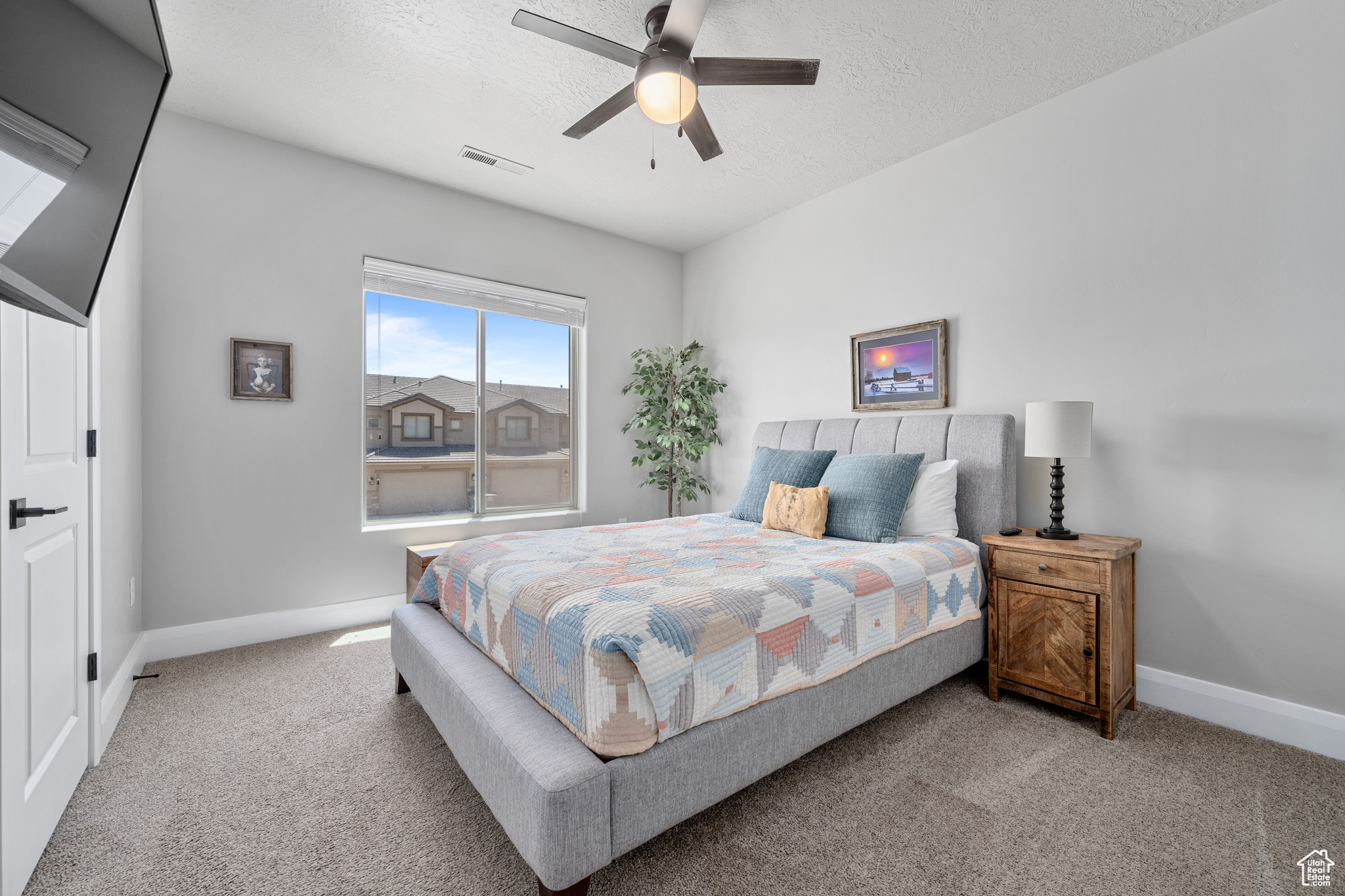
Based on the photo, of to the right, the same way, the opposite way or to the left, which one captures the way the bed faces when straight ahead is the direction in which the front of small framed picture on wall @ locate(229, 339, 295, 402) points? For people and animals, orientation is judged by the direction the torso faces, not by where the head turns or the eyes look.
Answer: to the right

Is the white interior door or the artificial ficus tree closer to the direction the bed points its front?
the white interior door

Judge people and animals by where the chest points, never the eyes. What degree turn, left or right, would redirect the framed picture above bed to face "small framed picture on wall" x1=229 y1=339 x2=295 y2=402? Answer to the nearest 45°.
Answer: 0° — it already faces it

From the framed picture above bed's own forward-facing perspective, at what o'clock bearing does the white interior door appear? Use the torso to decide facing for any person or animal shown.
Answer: The white interior door is roughly at 12 o'clock from the framed picture above bed.

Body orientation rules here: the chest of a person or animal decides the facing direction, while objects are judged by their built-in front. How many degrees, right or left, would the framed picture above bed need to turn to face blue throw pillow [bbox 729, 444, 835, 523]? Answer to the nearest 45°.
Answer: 0° — it already faces it

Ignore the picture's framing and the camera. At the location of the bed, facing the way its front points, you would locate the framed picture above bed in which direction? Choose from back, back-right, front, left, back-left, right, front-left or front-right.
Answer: back

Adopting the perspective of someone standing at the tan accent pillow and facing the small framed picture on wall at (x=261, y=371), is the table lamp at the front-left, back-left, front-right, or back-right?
back-left

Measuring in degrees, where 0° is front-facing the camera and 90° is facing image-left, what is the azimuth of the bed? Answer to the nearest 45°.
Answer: approximately 45°

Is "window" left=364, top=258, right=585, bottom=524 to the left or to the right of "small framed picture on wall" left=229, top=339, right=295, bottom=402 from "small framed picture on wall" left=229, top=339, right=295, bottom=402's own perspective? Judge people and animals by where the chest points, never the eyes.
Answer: on its left

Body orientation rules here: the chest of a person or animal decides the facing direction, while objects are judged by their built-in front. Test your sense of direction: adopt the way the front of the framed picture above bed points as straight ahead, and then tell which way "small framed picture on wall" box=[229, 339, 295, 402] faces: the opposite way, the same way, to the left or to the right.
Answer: to the left
